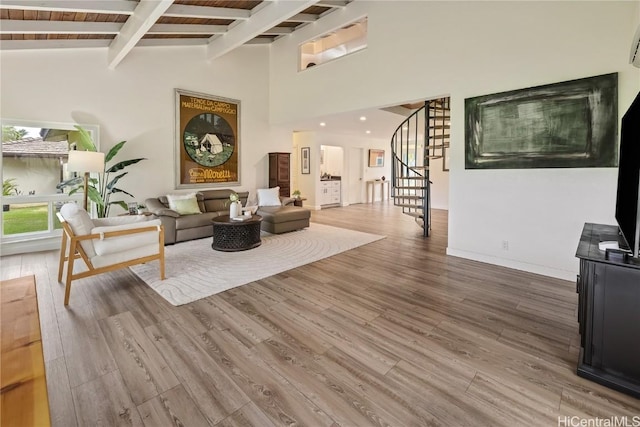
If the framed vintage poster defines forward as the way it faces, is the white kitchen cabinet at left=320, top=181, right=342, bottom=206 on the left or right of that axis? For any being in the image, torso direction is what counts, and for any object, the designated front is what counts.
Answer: on its left

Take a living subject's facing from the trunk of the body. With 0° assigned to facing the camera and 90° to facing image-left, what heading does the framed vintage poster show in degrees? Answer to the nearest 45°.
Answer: approximately 315°

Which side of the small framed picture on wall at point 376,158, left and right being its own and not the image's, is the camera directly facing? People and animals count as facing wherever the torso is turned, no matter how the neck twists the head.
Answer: front

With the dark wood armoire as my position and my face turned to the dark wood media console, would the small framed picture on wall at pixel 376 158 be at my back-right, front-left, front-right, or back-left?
back-left

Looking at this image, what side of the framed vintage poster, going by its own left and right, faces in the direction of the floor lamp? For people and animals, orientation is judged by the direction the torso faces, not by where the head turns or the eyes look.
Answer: right

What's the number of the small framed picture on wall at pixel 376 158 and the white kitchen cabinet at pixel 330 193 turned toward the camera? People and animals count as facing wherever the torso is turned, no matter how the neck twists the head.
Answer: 2

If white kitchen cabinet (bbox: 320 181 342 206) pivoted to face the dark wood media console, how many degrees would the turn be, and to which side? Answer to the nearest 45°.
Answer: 0° — it already faces it

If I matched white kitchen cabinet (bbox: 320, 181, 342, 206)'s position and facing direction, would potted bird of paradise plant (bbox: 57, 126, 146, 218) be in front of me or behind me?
in front

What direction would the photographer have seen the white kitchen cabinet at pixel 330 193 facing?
facing the viewer
